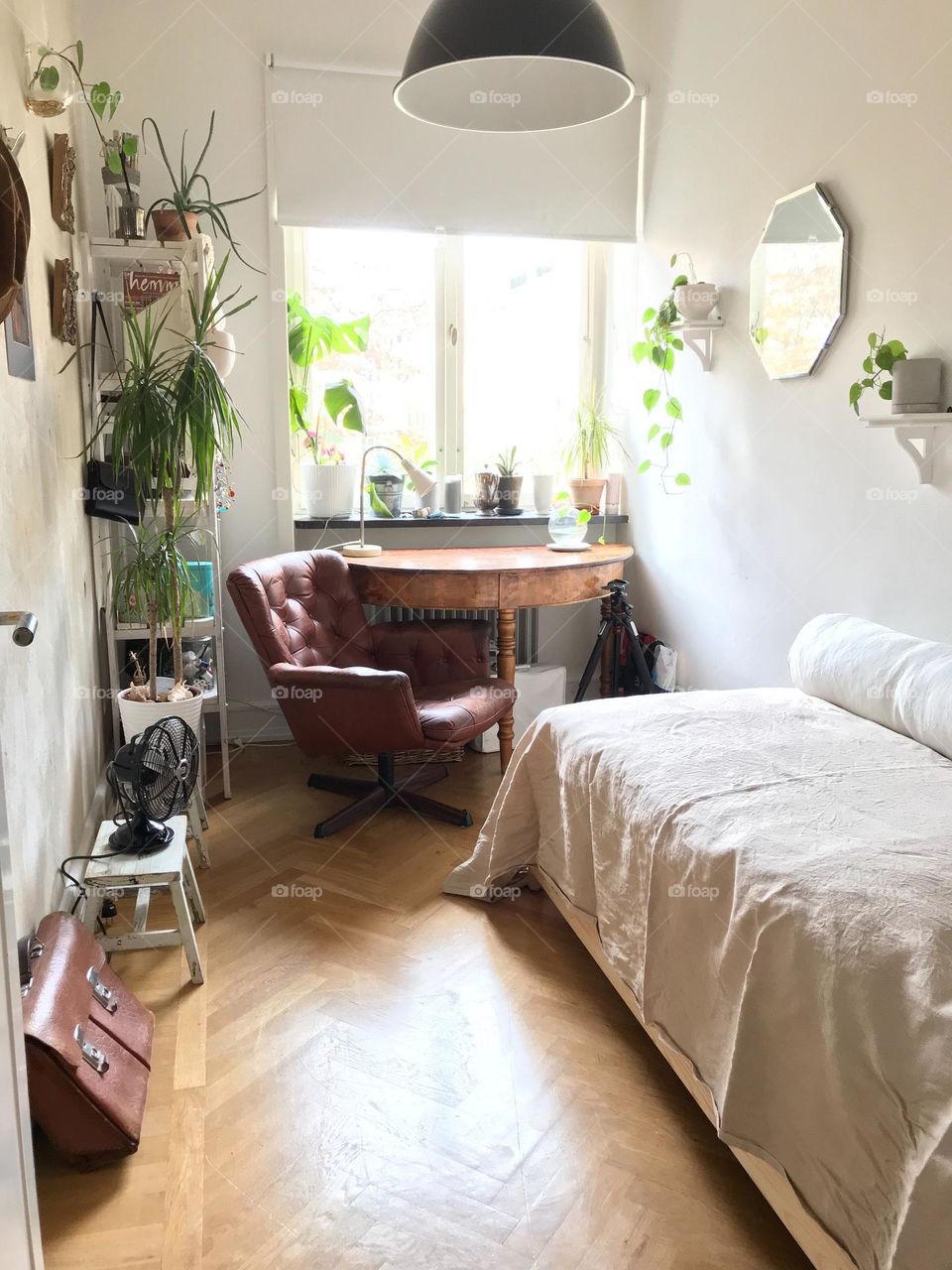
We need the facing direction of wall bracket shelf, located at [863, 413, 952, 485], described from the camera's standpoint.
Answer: facing to the left of the viewer

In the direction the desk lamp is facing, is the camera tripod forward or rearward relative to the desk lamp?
forward

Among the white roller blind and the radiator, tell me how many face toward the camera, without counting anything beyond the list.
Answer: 2

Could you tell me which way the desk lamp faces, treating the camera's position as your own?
facing to the right of the viewer

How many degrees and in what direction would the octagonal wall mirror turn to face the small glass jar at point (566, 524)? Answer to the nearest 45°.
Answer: approximately 90° to its right

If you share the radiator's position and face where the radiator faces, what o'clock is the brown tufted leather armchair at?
The brown tufted leather armchair is roughly at 1 o'clock from the radiator.

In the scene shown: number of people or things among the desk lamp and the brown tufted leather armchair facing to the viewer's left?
0

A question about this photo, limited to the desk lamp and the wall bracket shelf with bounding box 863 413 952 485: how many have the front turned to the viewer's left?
1

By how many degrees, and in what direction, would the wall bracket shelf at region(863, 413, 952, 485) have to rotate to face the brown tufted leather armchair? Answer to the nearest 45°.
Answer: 0° — it already faces it

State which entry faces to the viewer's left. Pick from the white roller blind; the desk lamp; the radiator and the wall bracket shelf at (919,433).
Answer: the wall bracket shelf

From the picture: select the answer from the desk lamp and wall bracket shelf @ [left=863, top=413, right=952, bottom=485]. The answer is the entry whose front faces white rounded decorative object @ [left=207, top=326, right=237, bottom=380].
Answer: the wall bracket shelf
